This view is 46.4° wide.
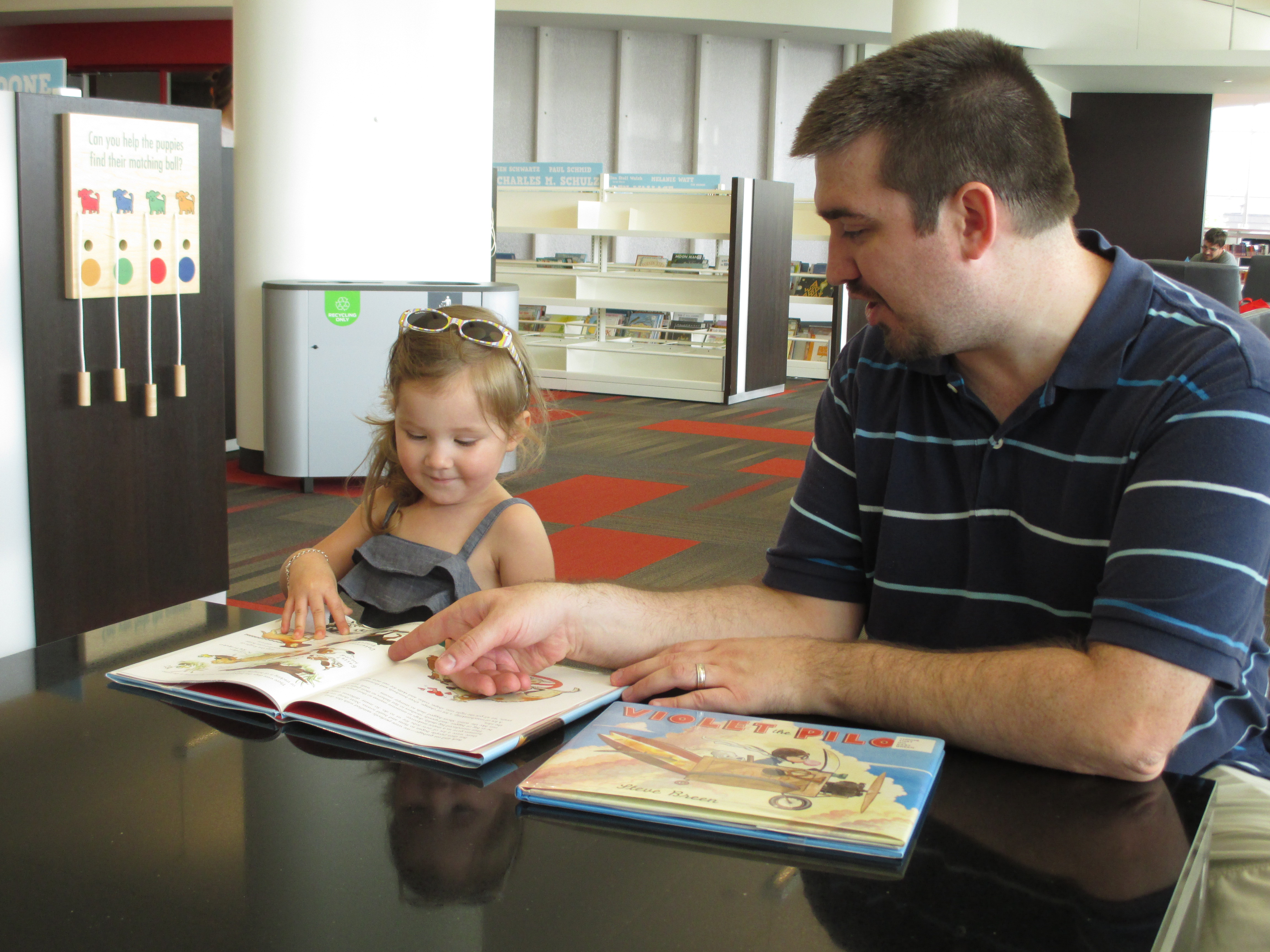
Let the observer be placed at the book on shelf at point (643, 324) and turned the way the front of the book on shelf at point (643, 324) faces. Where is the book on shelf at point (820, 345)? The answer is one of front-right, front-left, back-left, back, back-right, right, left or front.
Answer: back-left

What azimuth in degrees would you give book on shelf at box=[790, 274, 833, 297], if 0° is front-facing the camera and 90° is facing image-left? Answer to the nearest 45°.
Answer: approximately 0°

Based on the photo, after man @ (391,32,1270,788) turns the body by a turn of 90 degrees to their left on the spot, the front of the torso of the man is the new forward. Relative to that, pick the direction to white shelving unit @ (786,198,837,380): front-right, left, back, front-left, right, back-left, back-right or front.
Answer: back-left

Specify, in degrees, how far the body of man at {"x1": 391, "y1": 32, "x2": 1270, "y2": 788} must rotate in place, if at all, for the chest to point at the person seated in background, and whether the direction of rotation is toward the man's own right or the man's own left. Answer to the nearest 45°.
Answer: approximately 135° to the man's own right

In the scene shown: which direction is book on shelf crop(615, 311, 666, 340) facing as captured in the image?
toward the camera

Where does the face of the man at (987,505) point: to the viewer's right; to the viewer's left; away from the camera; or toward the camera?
to the viewer's left

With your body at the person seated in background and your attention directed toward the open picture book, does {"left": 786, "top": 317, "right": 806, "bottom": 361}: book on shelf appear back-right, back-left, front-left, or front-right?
front-right

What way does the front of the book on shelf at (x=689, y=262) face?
toward the camera

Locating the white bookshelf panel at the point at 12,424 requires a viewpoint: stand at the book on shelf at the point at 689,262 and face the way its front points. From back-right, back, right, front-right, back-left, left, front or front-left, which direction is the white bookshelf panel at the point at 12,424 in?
front

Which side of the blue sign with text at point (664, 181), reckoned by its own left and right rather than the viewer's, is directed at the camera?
front

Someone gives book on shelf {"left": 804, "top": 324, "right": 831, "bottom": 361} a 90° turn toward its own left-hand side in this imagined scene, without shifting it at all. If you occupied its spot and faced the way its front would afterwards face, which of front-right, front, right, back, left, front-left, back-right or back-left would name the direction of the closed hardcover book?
right

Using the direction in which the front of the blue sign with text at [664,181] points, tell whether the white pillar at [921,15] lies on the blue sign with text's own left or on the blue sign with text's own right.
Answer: on the blue sign with text's own left

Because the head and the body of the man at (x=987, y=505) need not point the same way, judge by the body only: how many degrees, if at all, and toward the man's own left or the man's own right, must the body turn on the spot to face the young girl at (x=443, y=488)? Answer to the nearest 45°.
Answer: approximately 90° to the man's own right

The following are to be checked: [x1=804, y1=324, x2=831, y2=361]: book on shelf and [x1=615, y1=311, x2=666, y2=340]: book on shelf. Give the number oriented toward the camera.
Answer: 2
